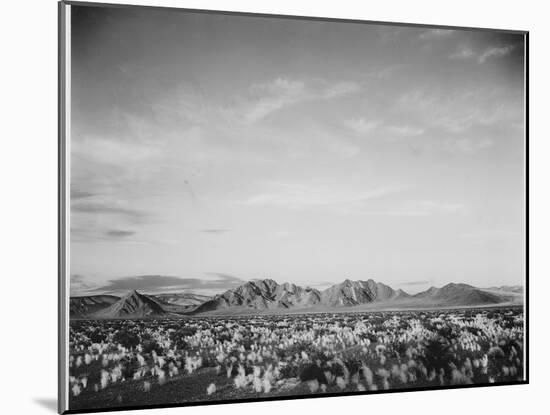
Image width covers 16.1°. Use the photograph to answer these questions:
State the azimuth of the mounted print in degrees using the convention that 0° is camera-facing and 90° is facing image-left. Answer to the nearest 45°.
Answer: approximately 315°
